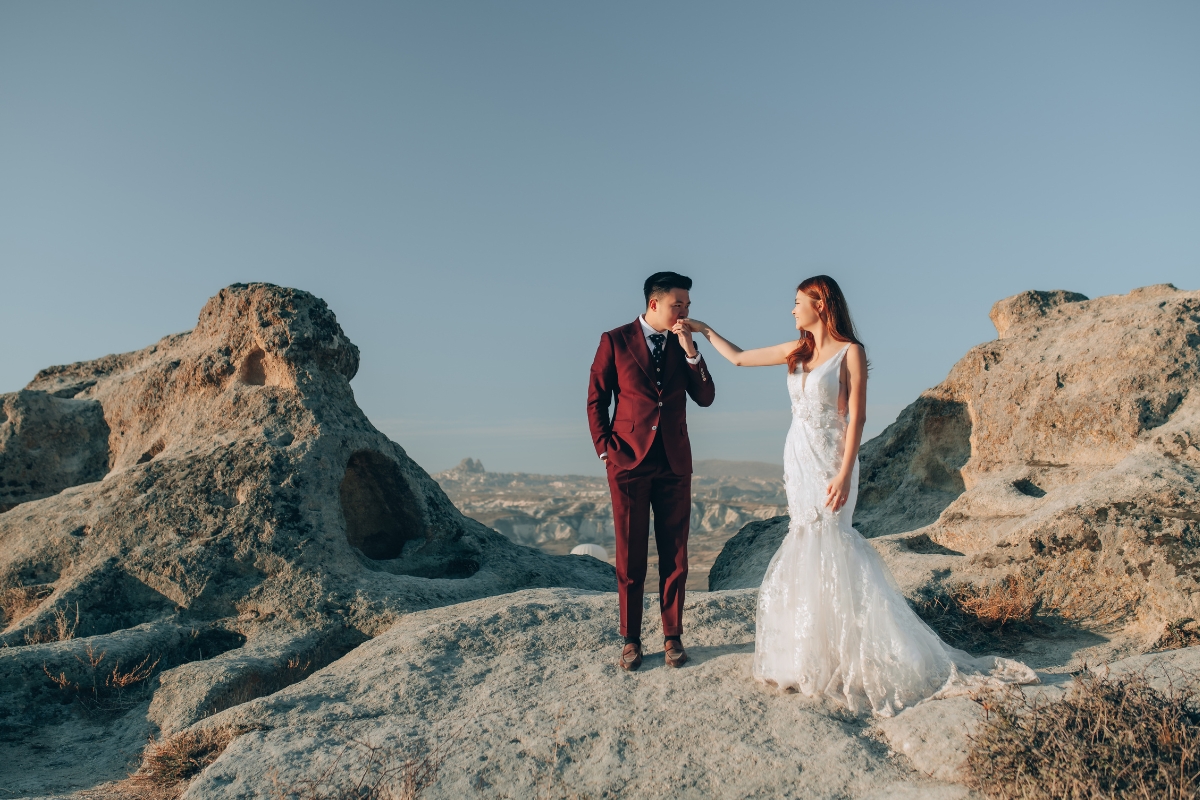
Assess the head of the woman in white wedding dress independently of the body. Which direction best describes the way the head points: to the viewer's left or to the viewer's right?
to the viewer's left

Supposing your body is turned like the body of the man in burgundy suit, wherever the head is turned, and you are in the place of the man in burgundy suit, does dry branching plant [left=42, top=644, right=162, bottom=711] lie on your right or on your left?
on your right

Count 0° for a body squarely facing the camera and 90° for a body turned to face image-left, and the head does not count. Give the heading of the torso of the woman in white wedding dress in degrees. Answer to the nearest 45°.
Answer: approximately 45°

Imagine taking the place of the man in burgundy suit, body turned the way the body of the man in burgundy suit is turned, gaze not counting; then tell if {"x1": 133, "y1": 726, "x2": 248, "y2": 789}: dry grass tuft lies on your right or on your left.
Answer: on your right

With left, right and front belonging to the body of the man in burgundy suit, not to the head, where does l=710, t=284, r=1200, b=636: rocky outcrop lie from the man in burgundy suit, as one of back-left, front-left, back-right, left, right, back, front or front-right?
back-left

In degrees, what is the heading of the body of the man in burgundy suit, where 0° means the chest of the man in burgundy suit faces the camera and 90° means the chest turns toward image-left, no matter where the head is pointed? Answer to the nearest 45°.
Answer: approximately 0°

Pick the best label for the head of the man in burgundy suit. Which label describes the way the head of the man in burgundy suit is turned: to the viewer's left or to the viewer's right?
to the viewer's right

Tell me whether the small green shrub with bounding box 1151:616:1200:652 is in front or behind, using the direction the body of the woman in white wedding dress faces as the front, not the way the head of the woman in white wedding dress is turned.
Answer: behind

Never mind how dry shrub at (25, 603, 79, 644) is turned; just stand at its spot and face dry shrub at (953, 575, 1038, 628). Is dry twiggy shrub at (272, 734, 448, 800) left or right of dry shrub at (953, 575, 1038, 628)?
right

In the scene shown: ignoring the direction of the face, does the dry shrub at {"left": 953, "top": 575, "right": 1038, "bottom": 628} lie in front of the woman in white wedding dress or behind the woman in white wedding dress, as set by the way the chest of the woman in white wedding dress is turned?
behind

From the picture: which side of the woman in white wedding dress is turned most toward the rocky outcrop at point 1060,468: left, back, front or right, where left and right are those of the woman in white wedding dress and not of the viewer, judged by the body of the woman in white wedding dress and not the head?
back
